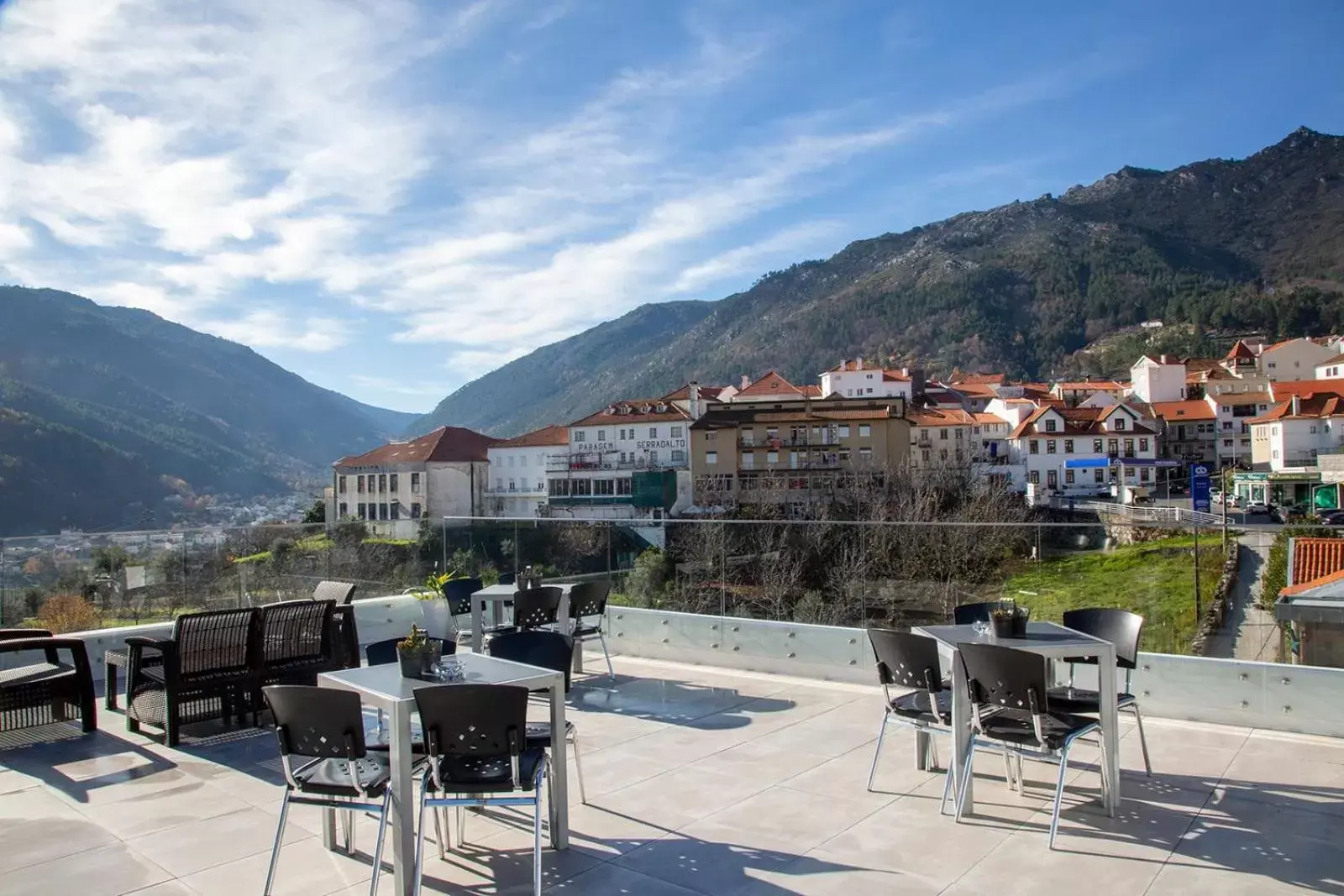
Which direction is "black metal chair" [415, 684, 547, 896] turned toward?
away from the camera

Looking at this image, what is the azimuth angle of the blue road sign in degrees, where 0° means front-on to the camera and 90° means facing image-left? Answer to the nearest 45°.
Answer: approximately 0°

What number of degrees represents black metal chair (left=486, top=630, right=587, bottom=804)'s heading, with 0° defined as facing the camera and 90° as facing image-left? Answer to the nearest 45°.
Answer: approximately 45°

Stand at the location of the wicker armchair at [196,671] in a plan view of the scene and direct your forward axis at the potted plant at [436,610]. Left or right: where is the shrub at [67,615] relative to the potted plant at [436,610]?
left

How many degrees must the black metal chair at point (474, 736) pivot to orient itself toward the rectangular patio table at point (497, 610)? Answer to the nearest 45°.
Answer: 0° — it already faces it

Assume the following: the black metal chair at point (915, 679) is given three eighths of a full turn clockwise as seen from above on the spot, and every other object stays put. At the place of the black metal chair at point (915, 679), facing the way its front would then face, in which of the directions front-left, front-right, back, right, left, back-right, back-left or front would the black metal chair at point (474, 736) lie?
front-right

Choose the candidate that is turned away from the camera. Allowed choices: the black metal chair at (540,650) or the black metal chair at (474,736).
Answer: the black metal chair at (474,736)

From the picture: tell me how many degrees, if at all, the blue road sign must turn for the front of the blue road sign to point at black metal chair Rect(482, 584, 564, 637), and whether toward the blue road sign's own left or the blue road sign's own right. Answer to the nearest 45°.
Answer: approximately 45° to the blue road sign's own right
